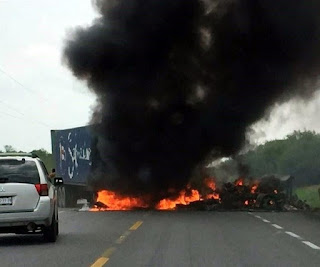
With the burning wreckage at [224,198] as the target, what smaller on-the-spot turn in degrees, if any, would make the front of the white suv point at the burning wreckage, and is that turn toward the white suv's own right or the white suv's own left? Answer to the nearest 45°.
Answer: approximately 45° to the white suv's own right

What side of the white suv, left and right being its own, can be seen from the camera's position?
back
